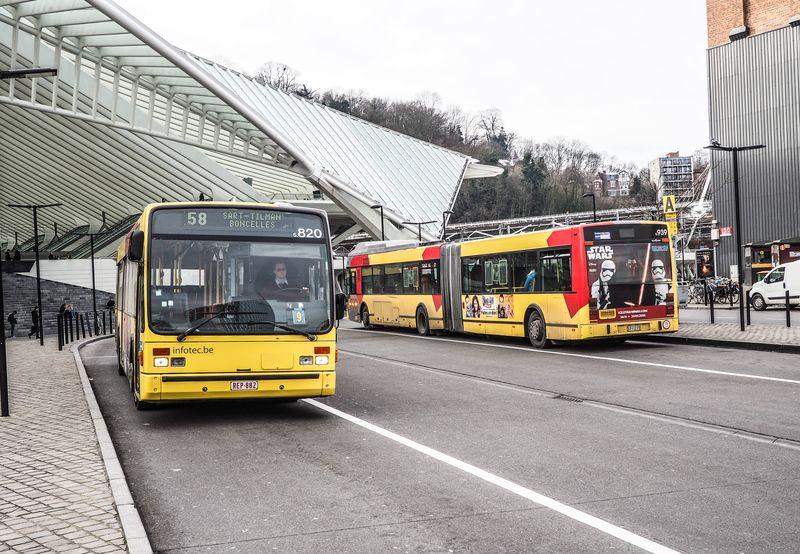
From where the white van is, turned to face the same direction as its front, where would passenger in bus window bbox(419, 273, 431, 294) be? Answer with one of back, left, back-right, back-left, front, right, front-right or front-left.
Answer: front-left

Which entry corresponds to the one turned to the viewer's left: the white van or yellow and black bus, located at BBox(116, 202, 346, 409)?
the white van

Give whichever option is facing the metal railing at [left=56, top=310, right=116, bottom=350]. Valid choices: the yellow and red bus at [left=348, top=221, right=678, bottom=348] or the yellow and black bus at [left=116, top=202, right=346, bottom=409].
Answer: the yellow and red bus at [left=348, top=221, right=678, bottom=348]

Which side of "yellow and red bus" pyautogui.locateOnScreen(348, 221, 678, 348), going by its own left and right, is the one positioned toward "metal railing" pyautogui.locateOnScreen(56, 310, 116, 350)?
front

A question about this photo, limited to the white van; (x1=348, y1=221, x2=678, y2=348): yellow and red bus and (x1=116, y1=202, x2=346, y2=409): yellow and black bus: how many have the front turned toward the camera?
1

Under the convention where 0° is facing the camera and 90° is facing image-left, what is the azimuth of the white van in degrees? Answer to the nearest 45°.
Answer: approximately 90°

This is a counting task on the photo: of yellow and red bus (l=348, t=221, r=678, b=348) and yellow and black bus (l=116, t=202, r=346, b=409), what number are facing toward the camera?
1

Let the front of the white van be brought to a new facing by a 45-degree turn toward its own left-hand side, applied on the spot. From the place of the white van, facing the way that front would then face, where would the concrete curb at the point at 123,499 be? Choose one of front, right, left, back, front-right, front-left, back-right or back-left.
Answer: front-left

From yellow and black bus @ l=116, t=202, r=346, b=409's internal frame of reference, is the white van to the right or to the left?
on its left

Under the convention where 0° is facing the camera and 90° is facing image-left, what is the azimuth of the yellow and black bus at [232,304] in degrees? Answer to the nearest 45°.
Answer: approximately 0°

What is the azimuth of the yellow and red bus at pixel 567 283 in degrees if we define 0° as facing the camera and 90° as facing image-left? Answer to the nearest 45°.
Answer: approximately 135°
